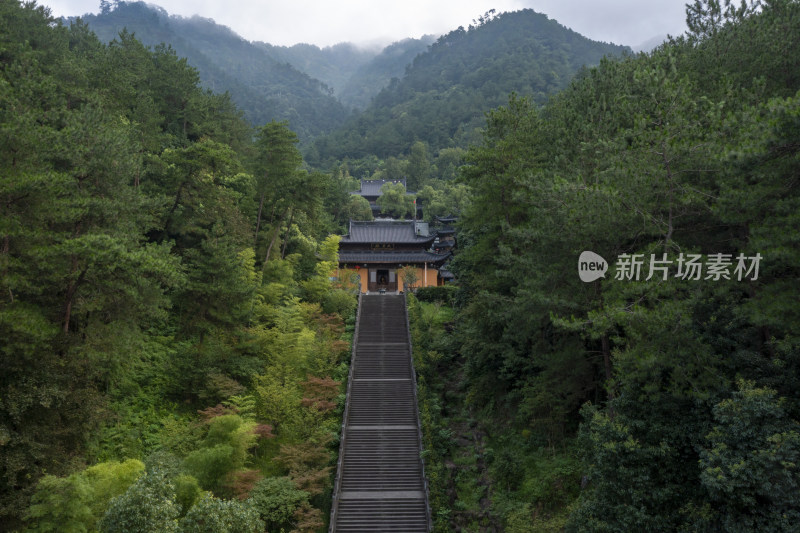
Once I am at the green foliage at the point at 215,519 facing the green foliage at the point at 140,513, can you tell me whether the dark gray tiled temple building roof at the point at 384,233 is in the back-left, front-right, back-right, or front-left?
back-right

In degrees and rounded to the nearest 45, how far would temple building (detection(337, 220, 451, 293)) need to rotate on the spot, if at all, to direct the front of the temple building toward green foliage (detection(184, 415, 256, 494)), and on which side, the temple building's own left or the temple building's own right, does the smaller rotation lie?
0° — it already faces it

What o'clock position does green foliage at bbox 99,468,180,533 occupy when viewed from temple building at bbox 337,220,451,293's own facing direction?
The green foliage is roughly at 12 o'clock from the temple building.

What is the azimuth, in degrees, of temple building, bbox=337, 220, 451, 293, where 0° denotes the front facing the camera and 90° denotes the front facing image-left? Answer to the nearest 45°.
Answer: approximately 0°

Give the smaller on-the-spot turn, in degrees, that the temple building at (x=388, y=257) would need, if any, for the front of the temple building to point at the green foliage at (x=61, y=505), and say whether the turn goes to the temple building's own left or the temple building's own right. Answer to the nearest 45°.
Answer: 0° — it already faces it
